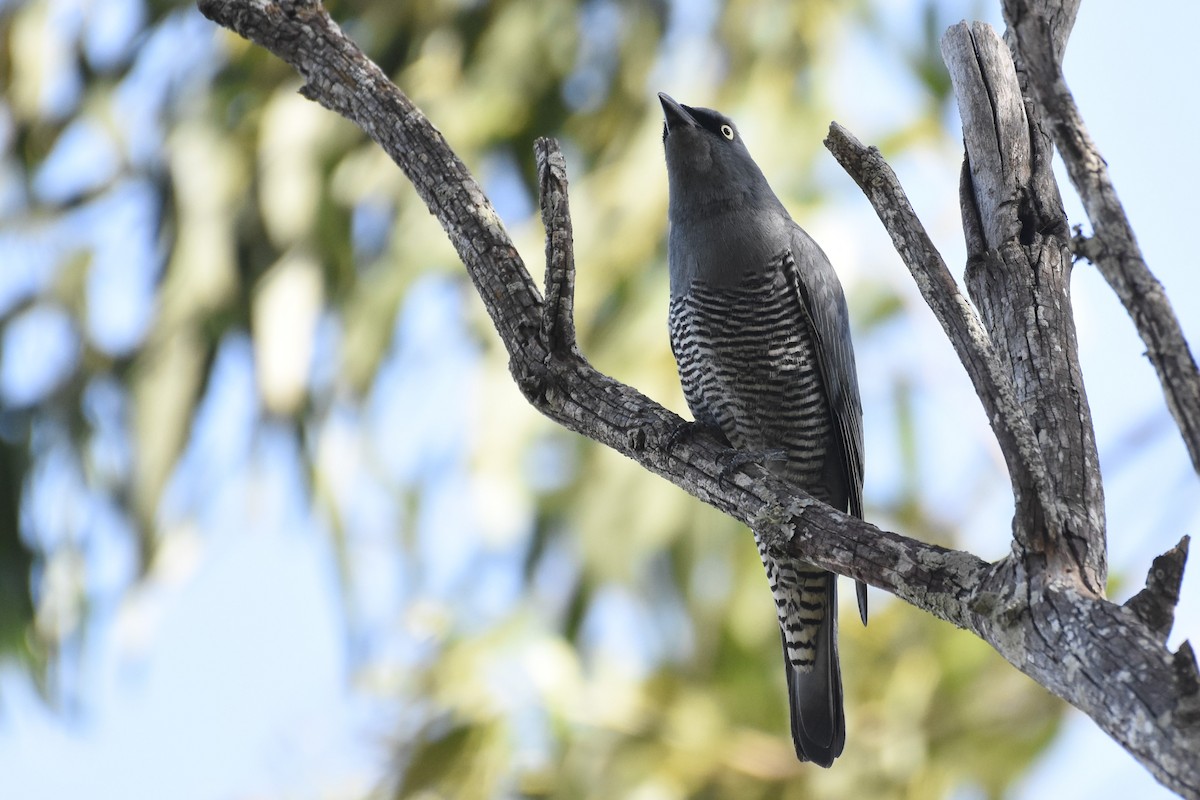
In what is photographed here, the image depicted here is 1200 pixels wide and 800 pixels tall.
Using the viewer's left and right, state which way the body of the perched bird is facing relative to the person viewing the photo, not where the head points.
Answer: facing the viewer and to the left of the viewer

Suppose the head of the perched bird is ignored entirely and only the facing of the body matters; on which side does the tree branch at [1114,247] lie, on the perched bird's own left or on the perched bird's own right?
on the perched bird's own left

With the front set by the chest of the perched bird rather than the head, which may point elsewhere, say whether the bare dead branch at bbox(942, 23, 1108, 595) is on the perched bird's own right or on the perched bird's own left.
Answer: on the perched bird's own left
